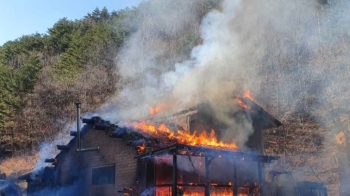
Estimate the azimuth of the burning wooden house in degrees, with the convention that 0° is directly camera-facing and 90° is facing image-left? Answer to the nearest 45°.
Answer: approximately 315°
